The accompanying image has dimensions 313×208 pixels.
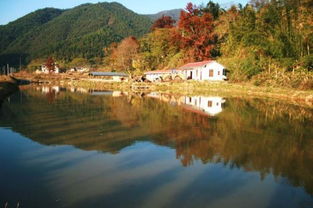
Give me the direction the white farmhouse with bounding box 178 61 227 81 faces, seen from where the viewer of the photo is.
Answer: facing the viewer and to the left of the viewer
